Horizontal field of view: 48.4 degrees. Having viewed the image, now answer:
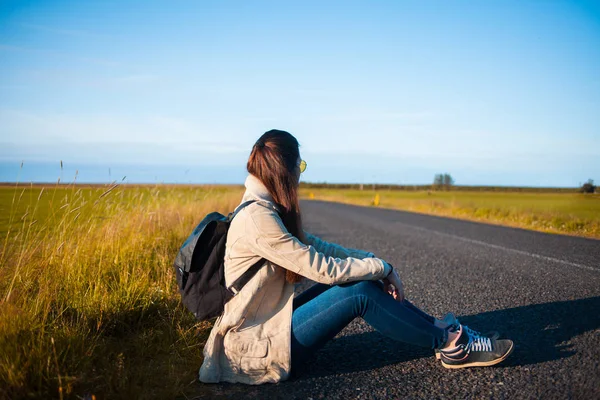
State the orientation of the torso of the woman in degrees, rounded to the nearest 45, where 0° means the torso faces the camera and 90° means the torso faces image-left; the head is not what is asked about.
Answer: approximately 270°

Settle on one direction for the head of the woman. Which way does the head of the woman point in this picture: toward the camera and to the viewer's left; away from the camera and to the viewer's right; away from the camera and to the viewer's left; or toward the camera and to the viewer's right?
away from the camera and to the viewer's right
